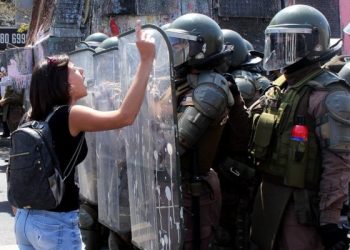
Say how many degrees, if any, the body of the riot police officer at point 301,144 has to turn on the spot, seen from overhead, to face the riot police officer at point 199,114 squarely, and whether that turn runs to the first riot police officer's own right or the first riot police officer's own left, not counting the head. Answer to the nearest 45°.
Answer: approximately 90° to the first riot police officer's own right

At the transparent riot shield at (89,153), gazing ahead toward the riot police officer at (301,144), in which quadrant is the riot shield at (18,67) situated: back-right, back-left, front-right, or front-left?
back-left

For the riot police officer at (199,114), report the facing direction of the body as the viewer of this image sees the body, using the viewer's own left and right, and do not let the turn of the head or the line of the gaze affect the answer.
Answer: facing to the left of the viewer

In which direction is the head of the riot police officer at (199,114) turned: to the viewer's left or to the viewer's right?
to the viewer's left

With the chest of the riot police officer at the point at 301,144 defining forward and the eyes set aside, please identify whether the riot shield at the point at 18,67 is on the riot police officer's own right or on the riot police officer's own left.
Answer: on the riot police officer's own right

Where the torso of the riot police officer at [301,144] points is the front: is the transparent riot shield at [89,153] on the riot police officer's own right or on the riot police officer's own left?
on the riot police officer's own right

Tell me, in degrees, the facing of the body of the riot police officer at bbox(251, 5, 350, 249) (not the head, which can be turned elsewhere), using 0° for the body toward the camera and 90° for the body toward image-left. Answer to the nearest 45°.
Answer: approximately 45°

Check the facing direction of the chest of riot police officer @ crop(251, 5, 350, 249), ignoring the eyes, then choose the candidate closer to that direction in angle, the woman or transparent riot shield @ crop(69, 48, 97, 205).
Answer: the woman

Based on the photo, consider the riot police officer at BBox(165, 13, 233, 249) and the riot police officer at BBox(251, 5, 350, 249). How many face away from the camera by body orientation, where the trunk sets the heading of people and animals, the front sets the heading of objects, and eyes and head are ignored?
0

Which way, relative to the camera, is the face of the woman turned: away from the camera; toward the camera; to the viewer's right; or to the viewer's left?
to the viewer's right

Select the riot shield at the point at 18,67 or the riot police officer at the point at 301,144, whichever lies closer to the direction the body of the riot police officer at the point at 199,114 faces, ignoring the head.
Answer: the riot shield
